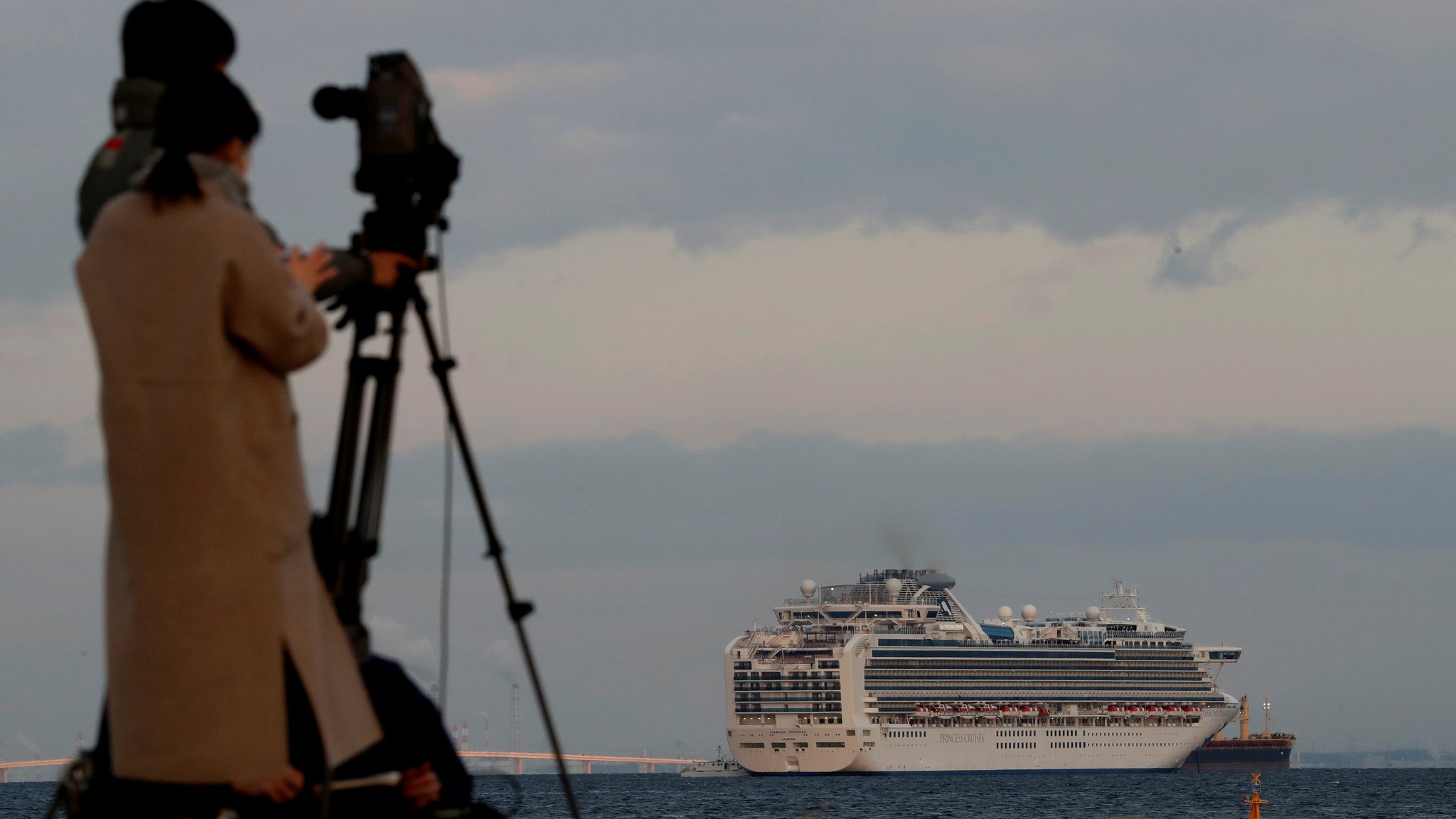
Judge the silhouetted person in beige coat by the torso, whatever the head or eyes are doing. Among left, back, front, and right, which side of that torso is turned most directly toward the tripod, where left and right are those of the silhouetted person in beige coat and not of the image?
front

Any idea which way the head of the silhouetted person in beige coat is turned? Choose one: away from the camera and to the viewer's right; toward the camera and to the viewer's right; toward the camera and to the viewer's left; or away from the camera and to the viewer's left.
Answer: away from the camera and to the viewer's right

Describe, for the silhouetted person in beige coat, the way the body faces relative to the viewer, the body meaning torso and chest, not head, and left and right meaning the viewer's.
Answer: facing away from the viewer and to the right of the viewer
